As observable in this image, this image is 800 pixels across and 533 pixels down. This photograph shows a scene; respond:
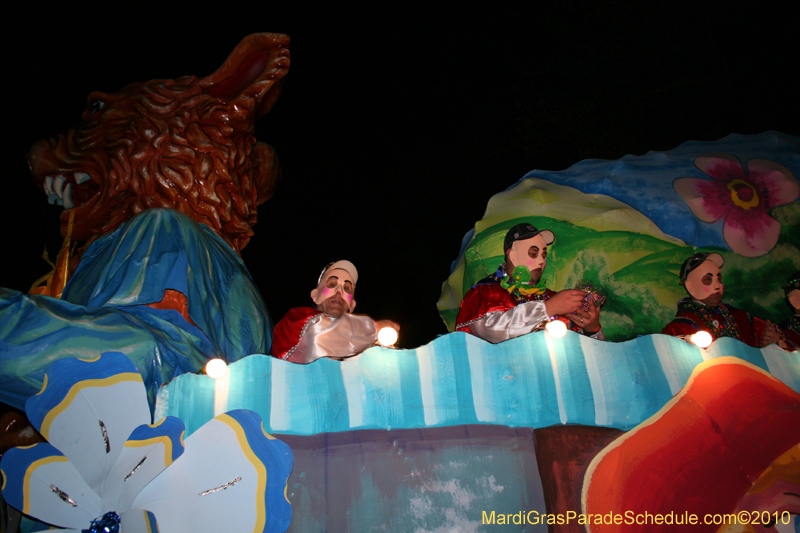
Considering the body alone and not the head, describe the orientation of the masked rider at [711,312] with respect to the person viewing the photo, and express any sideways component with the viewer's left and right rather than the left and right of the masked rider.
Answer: facing the viewer and to the right of the viewer

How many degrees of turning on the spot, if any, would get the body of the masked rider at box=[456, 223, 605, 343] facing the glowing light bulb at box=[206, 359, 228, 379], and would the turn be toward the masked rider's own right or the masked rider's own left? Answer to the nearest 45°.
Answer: approximately 90° to the masked rider's own right

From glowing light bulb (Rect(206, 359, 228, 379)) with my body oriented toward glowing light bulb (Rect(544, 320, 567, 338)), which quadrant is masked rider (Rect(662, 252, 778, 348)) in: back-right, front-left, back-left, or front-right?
front-left

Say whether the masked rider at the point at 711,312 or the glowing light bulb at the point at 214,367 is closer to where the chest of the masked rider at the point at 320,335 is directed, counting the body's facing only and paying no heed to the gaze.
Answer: the glowing light bulb

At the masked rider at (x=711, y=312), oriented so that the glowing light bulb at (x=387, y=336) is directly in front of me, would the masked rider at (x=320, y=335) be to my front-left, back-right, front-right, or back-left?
front-right

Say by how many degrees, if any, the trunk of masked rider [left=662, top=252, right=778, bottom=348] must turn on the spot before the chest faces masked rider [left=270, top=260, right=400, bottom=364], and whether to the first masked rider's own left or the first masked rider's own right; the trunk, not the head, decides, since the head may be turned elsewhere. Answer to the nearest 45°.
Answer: approximately 90° to the first masked rider's own right

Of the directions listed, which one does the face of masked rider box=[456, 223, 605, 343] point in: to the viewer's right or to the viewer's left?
to the viewer's right

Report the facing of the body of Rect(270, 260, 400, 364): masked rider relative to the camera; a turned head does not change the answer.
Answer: toward the camera

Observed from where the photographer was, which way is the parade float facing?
facing to the left of the viewer

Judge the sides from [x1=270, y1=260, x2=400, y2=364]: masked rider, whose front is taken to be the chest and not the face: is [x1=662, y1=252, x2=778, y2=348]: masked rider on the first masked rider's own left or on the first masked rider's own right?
on the first masked rider's own left
